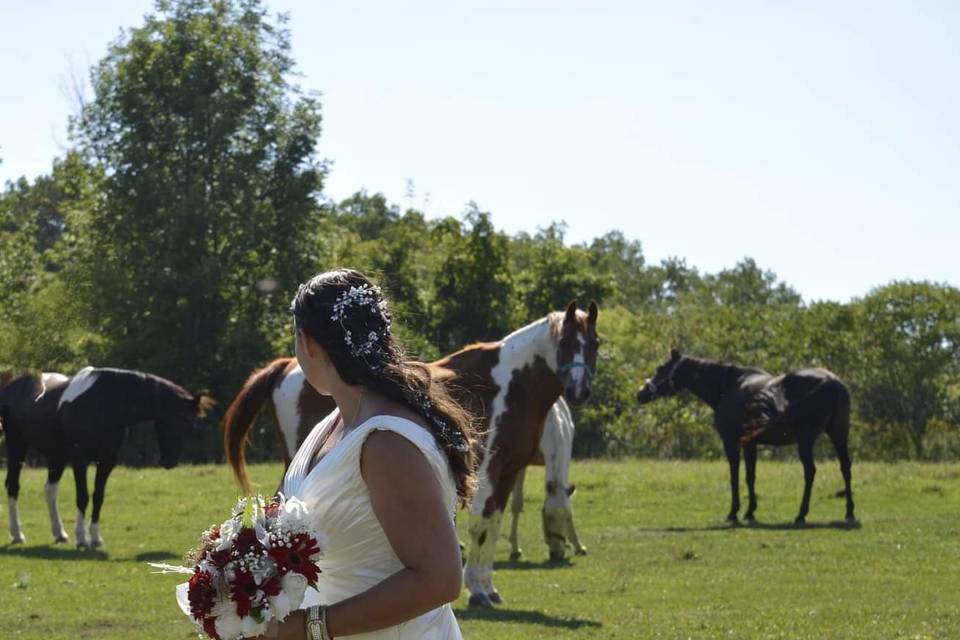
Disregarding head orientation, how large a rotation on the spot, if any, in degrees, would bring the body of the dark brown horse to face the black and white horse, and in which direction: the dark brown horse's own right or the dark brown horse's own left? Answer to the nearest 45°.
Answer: approximately 45° to the dark brown horse's own left

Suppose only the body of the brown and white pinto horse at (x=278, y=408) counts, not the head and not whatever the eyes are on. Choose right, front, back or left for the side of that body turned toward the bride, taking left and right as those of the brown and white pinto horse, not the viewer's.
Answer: right

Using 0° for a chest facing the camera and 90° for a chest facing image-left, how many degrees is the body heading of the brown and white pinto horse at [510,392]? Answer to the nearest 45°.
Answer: approximately 315°

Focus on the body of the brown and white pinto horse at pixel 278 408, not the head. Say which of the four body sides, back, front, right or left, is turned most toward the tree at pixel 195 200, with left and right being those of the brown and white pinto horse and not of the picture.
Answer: left

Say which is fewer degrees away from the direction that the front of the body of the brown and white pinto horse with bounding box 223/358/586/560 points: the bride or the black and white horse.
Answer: the bride

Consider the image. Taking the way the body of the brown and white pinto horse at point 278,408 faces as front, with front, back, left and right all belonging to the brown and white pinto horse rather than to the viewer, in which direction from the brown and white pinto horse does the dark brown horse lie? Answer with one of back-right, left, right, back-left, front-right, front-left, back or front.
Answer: front-left

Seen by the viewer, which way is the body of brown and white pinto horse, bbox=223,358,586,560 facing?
to the viewer's right

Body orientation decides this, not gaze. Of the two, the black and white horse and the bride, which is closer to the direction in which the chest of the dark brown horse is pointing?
the black and white horse

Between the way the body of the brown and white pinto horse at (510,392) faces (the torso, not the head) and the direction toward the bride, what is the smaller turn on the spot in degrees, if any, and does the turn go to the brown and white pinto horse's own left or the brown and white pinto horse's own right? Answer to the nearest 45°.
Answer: approximately 45° to the brown and white pinto horse's own right

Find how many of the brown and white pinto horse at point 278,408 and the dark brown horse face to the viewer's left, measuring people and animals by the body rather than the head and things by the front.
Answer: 1

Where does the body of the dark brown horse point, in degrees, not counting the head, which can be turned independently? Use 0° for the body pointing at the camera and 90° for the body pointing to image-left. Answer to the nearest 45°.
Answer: approximately 90°

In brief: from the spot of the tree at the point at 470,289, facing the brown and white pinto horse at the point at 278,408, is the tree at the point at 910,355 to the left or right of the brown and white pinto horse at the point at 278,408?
left

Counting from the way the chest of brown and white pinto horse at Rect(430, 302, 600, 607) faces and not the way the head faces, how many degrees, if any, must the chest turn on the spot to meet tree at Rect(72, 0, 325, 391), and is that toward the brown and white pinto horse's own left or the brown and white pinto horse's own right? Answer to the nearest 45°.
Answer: approximately 135° to the brown and white pinto horse's own left

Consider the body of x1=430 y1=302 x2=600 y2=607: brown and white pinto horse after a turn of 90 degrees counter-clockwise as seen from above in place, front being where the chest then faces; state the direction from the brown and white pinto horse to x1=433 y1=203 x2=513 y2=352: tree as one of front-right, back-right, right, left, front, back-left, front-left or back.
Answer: front-left

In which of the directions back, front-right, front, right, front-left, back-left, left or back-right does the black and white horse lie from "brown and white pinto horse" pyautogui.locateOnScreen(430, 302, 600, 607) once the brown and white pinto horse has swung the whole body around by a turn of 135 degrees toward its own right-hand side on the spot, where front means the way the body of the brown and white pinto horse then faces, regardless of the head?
front-right

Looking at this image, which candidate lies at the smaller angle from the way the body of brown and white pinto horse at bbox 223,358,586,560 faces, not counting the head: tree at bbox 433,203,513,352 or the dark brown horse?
the dark brown horse

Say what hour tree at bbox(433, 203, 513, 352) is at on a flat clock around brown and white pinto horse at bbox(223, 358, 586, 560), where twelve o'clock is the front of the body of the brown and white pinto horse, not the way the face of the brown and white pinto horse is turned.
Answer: The tree is roughly at 9 o'clock from the brown and white pinto horse.
